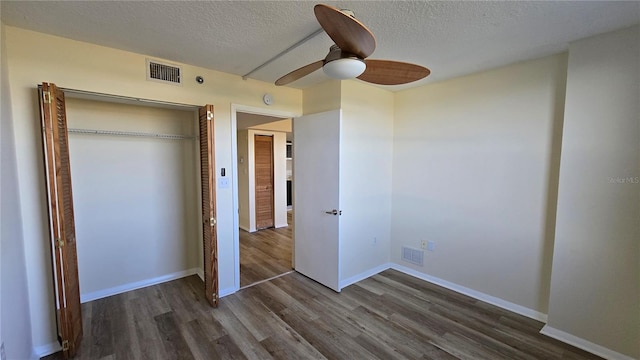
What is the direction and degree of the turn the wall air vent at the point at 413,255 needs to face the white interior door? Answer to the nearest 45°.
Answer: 0° — it already faces it

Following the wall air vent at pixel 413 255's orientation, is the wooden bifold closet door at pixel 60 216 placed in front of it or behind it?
in front

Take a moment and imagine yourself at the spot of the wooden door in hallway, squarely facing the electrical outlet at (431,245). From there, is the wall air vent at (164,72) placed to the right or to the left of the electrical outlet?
right

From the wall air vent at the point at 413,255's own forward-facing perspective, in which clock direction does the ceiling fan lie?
The ceiling fan is roughly at 11 o'clock from the wall air vent.

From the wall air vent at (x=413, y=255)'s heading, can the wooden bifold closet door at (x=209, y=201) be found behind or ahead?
ahead

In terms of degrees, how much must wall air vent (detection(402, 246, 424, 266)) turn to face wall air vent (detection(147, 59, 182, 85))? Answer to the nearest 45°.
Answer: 0° — it already faces it

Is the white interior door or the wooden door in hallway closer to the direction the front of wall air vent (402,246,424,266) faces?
the white interior door

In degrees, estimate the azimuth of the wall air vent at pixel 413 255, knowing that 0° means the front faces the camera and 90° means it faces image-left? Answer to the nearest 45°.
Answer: approximately 45°

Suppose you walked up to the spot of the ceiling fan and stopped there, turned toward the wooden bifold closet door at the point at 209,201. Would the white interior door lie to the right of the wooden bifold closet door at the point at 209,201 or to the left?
right
